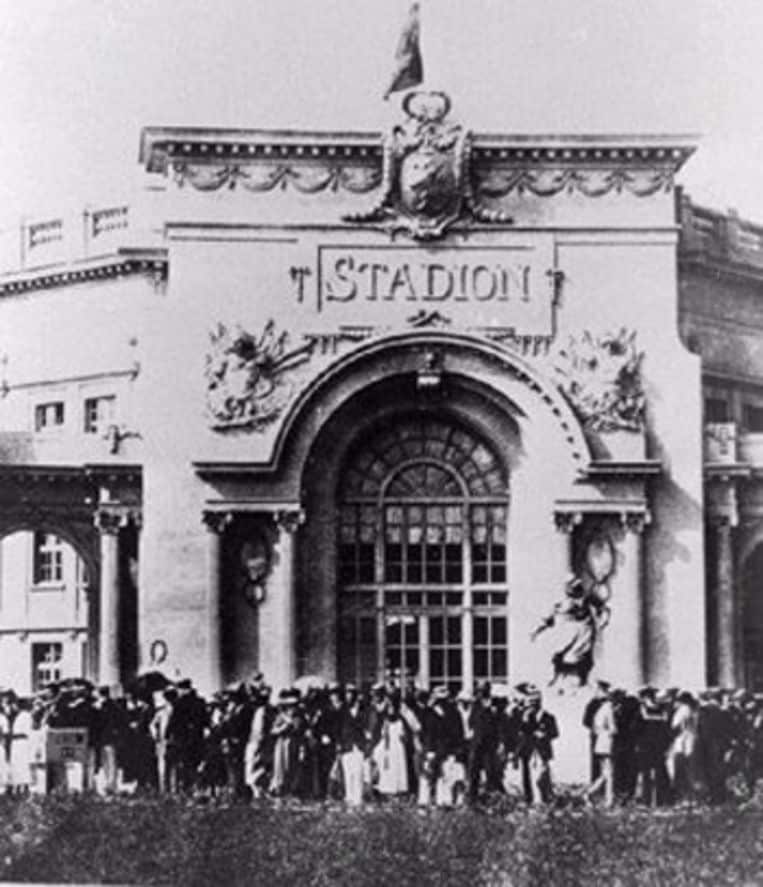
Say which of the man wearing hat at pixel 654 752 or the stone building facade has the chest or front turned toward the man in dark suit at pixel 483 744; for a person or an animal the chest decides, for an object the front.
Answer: the stone building facade
